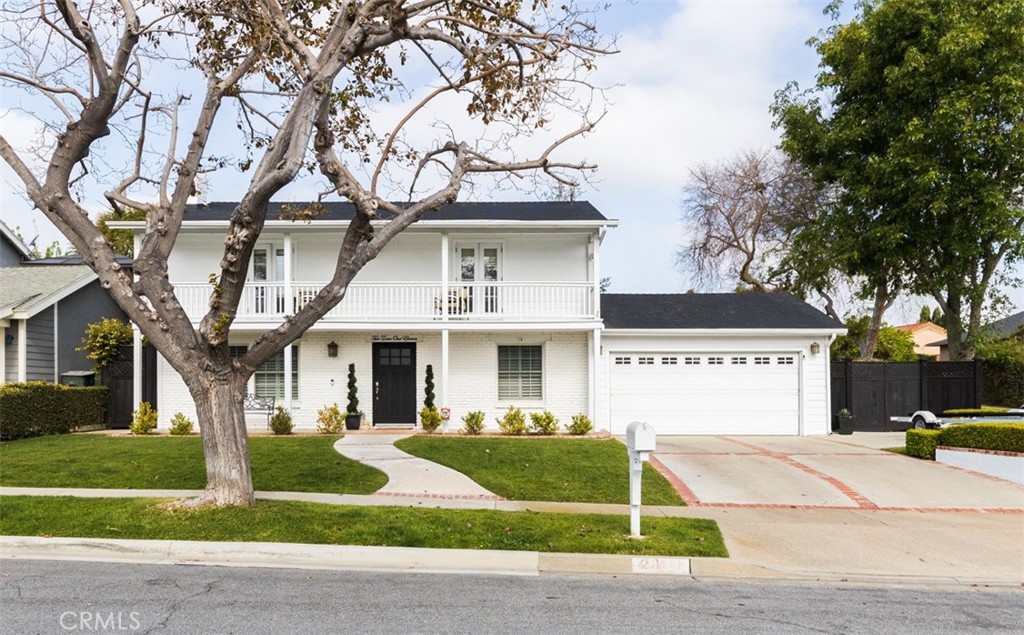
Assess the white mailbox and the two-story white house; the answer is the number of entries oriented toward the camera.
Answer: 2

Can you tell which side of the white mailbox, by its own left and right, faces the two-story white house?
back

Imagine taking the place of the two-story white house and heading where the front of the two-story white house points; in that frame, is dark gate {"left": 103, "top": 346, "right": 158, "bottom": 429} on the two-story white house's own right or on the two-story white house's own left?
on the two-story white house's own right

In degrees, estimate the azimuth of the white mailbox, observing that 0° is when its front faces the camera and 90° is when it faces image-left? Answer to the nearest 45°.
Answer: approximately 0°

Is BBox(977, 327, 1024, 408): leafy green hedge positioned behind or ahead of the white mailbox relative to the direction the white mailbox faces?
behind

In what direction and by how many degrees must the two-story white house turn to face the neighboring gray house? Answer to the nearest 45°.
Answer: approximately 90° to its right

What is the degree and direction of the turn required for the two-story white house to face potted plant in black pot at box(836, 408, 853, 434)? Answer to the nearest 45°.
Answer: approximately 90° to its left

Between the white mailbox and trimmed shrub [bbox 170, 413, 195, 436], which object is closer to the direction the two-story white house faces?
the white mailbox

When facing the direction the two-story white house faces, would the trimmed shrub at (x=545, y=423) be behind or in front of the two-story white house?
in front

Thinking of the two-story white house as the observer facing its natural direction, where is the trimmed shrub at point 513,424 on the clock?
The trimmed shrub is roughly at 12 o'clock from the two-story white house.
